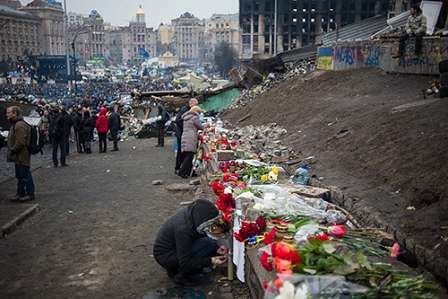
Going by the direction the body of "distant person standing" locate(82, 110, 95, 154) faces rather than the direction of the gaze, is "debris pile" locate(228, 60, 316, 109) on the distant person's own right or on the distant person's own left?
on the distant person's own right

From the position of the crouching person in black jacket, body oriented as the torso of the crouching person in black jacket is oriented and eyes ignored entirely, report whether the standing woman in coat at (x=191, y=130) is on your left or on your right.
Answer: on your left

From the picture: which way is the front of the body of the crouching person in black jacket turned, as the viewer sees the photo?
to the viewer's right

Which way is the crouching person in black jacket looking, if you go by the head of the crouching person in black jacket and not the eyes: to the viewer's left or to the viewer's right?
to the viewer's right

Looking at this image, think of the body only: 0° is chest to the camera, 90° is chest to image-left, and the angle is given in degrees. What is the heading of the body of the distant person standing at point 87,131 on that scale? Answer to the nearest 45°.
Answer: approximately 180°
